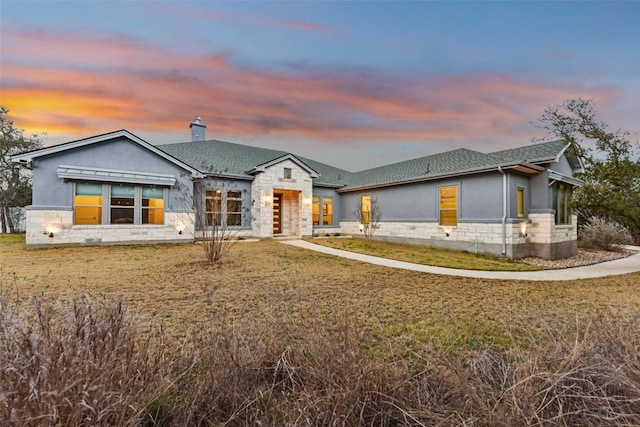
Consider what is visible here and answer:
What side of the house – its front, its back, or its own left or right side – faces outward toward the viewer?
front

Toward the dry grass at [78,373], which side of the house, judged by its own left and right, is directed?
front

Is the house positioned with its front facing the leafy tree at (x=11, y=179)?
no

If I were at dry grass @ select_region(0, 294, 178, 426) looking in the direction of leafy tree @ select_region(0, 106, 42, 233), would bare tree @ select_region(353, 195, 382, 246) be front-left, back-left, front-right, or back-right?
front-right

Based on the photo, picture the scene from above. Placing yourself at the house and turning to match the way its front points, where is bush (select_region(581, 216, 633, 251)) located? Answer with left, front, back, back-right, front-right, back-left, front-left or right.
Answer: left
